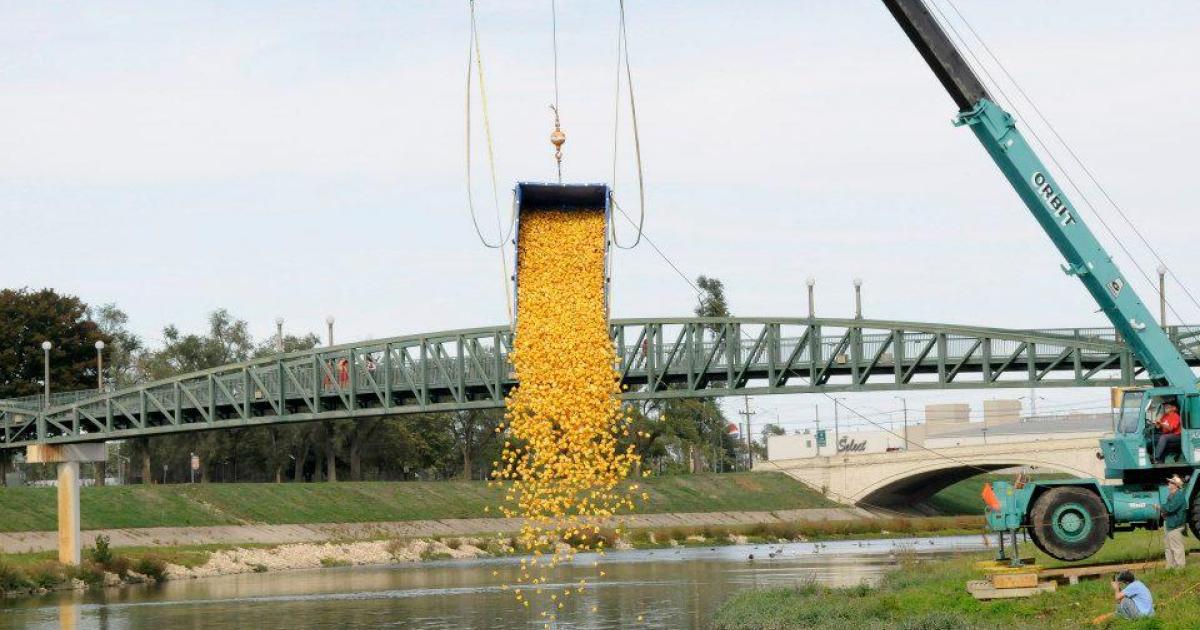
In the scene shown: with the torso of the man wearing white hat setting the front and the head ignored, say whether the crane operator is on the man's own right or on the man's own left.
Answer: on the man's own right

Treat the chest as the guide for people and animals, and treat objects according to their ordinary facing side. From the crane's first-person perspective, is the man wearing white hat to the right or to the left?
on its left

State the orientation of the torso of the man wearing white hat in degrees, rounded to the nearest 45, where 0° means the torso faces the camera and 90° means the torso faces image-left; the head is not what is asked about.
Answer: approximately 90°

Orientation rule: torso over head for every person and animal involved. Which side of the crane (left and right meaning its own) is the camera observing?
left

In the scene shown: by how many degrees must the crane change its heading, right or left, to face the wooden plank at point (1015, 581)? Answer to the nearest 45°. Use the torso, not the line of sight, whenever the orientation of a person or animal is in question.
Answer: approximately 45° to its left

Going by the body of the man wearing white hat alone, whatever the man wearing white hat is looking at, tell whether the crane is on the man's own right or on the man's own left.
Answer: on the man's own right

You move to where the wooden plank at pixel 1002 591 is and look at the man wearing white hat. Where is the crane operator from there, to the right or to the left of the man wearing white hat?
left

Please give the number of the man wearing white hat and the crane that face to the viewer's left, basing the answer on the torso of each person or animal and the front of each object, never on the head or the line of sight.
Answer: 2
